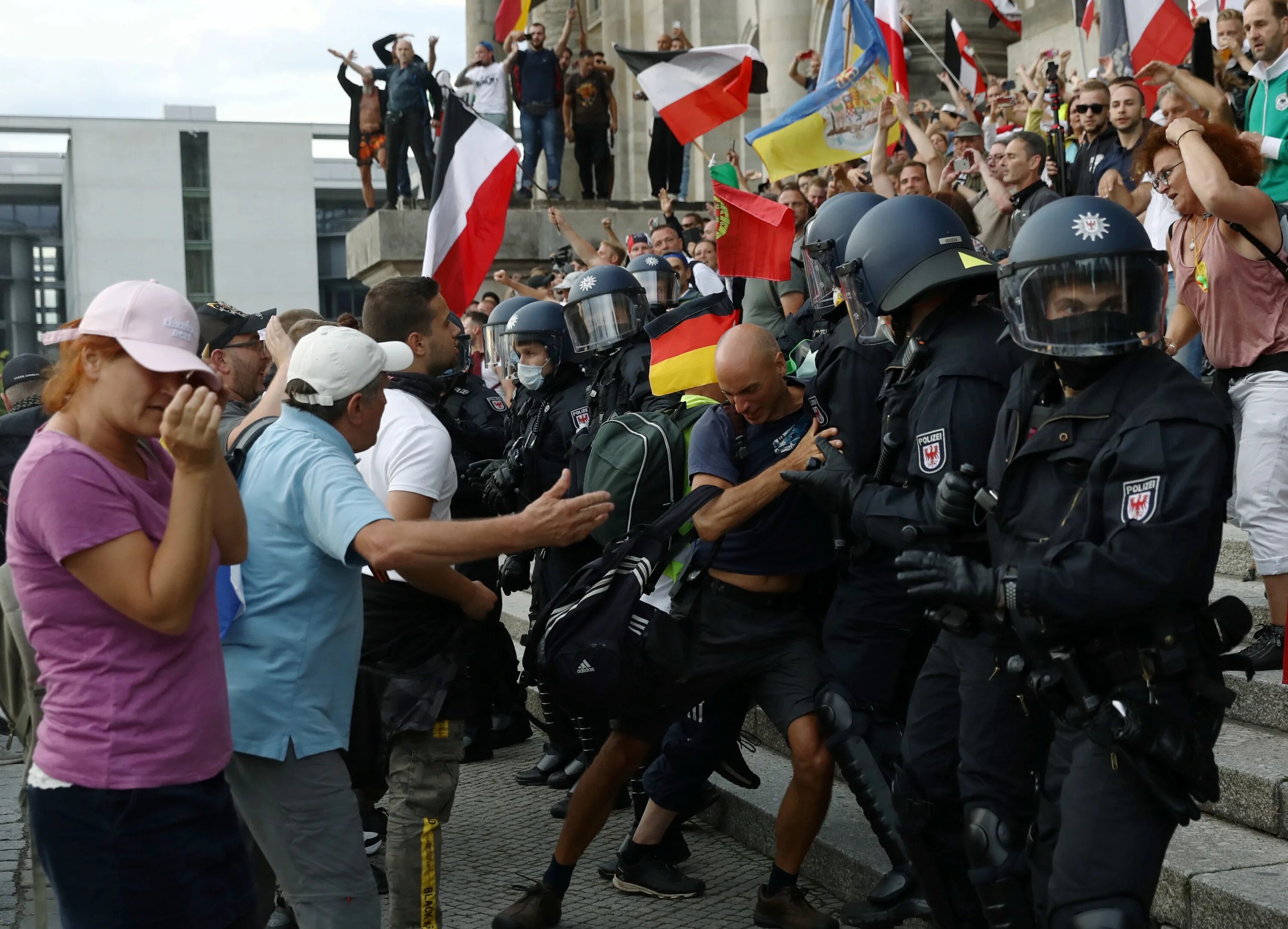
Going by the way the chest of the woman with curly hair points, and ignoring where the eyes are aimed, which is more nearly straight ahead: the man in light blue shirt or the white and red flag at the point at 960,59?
the man in light blue shirt

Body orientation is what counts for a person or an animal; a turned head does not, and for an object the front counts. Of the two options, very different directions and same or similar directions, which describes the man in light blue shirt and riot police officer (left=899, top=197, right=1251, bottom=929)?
very different directions

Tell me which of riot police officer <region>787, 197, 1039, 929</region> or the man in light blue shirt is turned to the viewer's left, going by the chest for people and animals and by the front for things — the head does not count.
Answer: the riot police officer

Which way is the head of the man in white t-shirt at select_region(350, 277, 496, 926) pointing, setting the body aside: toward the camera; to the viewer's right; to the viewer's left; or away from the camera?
to the viewer's right

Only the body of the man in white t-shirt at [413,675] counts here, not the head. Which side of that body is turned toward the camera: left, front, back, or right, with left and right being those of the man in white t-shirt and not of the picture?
right

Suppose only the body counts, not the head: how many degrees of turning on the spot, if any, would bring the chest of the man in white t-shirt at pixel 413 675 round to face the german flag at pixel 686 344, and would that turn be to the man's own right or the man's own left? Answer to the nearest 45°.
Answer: approximately 45° to the man's own left

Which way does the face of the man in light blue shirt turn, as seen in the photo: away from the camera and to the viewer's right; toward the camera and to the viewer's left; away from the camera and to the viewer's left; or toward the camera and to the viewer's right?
away from the camera and to the viewer's right

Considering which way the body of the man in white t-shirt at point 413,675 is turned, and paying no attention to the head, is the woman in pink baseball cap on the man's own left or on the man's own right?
on the man's own right

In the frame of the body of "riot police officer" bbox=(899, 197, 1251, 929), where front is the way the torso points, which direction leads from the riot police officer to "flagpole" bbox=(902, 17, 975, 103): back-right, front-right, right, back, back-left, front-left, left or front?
back-right

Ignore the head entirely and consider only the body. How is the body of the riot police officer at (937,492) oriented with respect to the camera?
to the viewer's left

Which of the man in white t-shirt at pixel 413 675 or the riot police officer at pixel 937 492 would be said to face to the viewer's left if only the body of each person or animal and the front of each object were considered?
the riot police officer
